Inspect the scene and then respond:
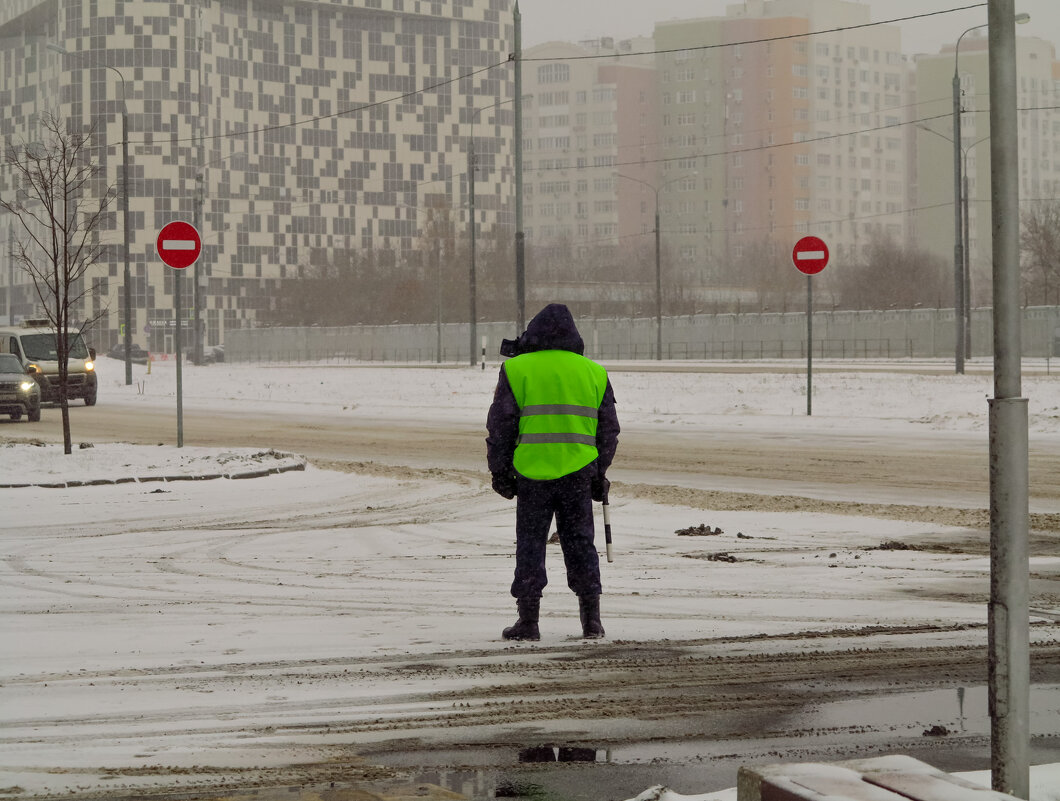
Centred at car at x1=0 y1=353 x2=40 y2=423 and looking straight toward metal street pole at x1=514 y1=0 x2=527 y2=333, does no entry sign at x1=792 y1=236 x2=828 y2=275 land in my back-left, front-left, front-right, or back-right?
front-right

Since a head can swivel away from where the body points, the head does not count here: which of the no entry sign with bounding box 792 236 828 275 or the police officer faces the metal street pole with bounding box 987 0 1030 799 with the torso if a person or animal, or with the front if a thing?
the no entry sign

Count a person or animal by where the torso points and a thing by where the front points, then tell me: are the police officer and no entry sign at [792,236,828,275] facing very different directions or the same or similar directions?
very different directions

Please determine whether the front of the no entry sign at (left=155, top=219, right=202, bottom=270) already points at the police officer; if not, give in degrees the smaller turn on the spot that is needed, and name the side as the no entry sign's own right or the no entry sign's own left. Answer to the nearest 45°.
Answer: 0° — it already faces them

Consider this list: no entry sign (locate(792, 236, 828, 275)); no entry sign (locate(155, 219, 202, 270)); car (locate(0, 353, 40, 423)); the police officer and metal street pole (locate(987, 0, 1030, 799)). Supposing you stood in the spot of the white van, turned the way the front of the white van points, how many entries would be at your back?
0

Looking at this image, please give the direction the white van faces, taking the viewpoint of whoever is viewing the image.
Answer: facing the viewer and to the right of the viewer

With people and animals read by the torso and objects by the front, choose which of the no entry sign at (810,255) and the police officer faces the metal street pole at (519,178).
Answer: the police officer

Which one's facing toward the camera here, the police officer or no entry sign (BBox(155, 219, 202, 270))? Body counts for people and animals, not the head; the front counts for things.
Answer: the no entry sign

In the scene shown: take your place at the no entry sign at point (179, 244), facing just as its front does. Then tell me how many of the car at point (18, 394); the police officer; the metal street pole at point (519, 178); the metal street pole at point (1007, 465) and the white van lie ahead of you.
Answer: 2

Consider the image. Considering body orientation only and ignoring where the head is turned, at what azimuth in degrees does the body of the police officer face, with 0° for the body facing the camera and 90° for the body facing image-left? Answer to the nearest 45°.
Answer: approximately 180°

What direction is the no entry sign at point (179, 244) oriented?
toward the camera

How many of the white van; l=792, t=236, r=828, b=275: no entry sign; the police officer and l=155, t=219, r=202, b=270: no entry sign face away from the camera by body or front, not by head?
1

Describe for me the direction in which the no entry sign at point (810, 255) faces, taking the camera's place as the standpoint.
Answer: facing the viewer

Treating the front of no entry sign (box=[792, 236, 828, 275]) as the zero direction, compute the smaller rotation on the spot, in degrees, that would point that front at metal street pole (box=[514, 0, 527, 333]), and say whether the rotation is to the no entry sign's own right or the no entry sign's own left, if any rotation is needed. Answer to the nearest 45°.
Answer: approximately 135° to the no entry sign's own right

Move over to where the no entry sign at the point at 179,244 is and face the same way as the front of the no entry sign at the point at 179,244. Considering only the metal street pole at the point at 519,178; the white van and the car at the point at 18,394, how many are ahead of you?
0

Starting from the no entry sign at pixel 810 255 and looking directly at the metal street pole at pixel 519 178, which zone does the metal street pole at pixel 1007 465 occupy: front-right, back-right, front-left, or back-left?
back-left

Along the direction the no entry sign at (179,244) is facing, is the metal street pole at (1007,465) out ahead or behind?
ahead

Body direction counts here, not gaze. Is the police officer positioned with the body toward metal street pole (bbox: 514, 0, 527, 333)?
yes

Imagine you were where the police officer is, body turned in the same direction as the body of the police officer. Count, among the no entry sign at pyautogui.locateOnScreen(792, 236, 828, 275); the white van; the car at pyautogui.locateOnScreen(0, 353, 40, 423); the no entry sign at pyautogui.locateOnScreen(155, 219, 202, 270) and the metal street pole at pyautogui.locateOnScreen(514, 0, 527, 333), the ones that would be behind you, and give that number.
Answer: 0

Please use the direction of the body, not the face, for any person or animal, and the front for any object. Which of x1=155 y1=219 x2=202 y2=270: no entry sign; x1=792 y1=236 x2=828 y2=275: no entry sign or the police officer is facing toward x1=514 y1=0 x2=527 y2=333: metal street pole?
the police officer
